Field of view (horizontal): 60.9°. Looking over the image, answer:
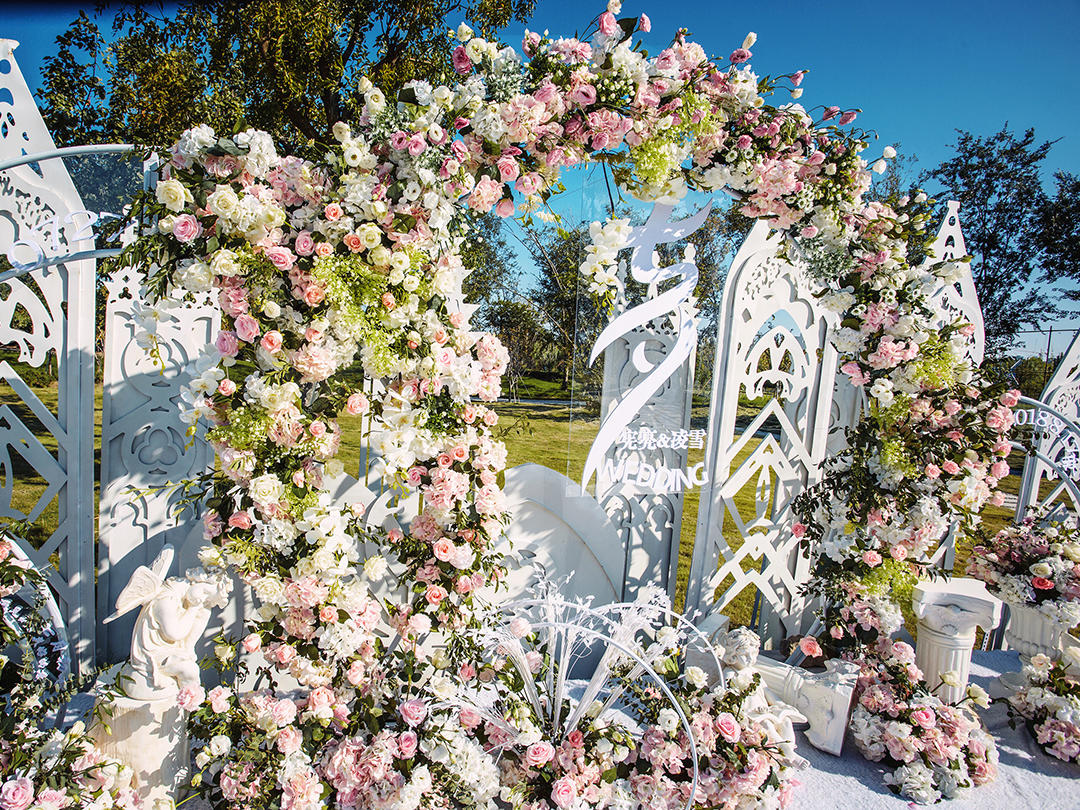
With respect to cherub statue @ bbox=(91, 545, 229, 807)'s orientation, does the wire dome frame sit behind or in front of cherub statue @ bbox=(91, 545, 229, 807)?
in front

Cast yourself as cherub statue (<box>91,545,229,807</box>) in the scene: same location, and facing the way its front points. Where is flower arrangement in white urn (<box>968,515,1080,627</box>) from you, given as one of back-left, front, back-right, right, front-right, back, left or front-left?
front-left

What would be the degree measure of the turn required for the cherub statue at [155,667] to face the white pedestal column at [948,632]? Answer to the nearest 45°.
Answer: approximately 45° to its left

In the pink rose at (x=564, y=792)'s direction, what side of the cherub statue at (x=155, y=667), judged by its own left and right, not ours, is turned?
front

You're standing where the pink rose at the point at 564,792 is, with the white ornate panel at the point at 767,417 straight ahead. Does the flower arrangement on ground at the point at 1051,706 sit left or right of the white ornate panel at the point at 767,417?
right

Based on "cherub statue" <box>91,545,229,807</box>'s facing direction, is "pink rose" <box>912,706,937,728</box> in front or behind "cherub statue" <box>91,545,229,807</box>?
in front

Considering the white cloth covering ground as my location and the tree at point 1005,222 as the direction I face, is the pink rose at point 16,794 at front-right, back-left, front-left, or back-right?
back-left

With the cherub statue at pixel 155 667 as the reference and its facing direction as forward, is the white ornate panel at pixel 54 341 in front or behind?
behind

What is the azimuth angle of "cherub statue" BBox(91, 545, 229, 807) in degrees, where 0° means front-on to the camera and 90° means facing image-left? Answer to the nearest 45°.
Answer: approximately 315°

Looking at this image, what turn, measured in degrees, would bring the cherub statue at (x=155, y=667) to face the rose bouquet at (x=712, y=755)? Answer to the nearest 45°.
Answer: approximately 45° to its left

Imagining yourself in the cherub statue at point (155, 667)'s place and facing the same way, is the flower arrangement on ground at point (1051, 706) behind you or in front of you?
in front
